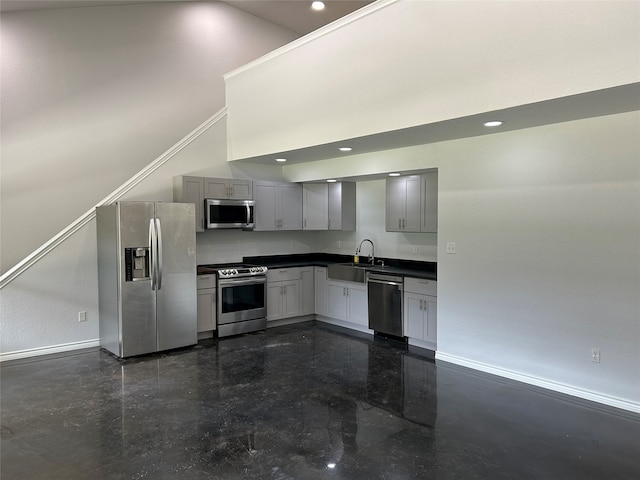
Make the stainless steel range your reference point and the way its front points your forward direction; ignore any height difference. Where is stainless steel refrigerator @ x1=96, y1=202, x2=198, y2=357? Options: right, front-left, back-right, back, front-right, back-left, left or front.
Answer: right

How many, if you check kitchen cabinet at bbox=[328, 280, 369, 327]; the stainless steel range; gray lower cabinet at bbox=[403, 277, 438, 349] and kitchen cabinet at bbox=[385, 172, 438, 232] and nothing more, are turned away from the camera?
0

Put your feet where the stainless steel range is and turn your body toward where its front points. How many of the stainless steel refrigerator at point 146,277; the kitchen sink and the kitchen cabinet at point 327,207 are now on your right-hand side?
1

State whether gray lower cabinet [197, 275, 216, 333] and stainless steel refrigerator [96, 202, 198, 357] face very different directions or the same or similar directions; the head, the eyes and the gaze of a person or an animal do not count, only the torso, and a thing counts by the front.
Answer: same or similar directions

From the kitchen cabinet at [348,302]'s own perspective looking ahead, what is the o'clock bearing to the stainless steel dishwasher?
The stainless steel dishwasher is roughly at 9 o'clock from the kitchen cabinet.

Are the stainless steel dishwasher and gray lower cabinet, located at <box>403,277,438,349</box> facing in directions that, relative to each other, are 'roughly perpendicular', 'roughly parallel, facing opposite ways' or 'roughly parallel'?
roughly parallel

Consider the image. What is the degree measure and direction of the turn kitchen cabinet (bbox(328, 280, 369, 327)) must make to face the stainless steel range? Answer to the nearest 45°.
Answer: approximately 45° to its right

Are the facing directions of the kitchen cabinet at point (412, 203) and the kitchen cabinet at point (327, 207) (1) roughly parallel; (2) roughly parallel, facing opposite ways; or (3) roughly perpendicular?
roughly parallel

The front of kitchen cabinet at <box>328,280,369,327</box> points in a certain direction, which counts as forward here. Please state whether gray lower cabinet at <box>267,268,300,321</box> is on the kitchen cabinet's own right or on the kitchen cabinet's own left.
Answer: on the kitchen cabinet's own right

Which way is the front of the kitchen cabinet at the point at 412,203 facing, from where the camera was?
facing the viewer and to the left of the viewer

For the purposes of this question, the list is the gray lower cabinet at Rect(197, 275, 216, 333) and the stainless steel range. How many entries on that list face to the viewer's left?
0

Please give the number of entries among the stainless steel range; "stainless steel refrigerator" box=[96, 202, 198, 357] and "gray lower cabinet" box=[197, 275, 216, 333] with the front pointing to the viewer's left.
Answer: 0

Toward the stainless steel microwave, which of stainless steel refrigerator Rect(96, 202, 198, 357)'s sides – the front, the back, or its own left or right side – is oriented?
left

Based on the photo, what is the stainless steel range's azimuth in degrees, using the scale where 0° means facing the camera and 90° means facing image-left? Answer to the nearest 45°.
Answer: approximately 315°
